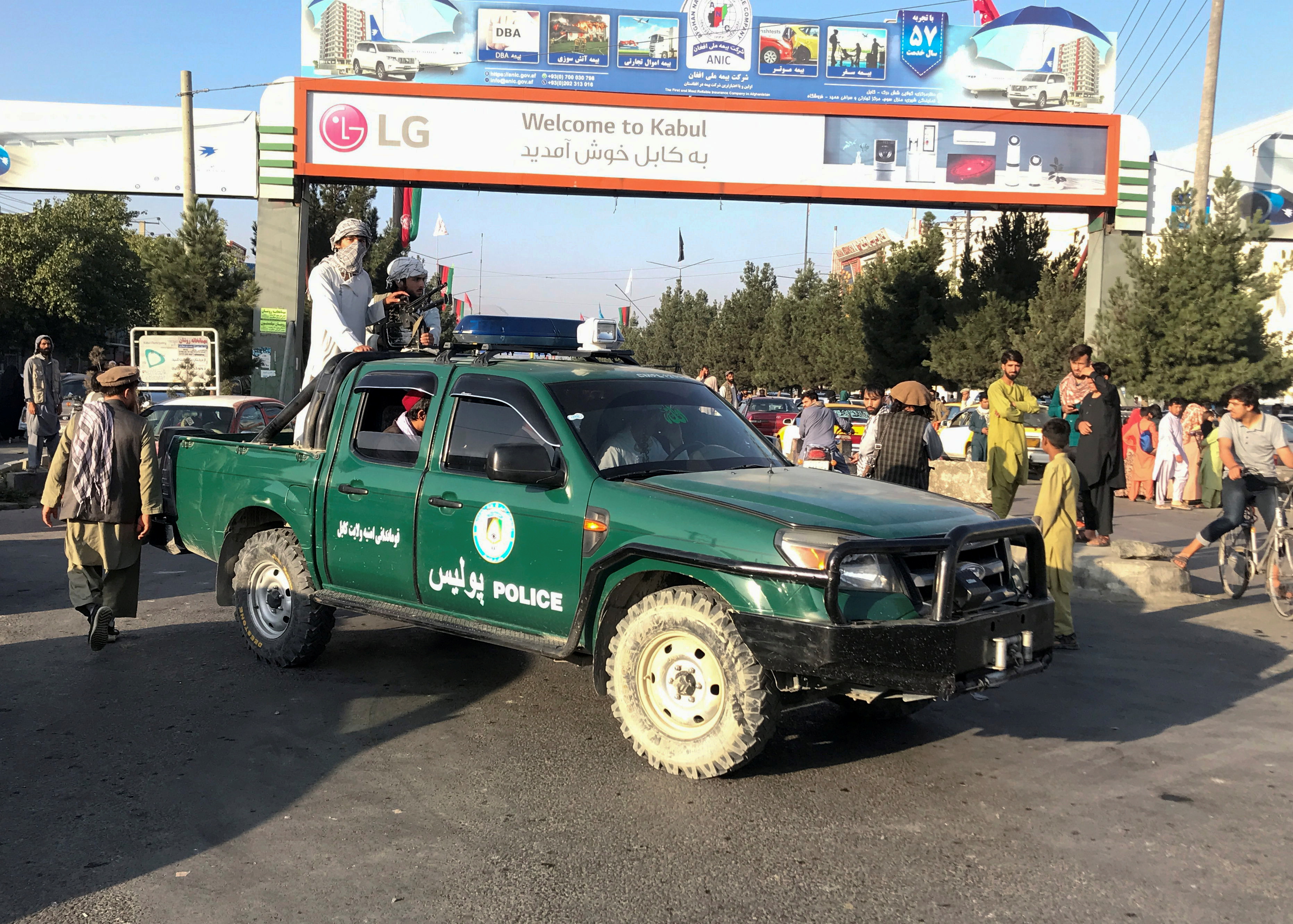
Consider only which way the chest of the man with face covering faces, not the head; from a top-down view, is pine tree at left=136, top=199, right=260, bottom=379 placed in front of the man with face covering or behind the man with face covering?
behind

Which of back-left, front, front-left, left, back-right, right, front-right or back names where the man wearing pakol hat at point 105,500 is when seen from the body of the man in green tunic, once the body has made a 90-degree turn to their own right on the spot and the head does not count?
front-left

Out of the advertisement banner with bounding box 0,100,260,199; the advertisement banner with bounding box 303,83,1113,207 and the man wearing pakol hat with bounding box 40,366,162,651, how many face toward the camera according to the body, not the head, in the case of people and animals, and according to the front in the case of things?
2

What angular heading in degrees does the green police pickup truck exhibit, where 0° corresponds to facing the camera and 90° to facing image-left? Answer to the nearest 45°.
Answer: approximately 315°

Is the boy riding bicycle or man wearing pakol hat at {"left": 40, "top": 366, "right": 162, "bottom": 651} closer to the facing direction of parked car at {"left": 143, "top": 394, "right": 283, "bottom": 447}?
the man wearing pakol hat

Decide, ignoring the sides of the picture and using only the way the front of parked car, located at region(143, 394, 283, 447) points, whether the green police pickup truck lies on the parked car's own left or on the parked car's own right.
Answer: on the parked car's own left

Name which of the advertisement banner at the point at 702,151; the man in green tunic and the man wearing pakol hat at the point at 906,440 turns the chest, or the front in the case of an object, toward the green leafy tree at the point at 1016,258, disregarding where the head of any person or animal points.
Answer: the man wearing pakol hat

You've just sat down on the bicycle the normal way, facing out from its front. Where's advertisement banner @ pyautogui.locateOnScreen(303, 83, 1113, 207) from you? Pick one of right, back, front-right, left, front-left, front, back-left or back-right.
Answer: back

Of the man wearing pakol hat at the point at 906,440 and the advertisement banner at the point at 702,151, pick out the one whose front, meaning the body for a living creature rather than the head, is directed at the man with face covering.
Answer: the advertisement banner

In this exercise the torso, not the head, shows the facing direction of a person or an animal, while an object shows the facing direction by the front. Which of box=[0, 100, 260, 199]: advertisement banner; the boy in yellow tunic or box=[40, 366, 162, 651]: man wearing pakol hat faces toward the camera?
the advertisement banner

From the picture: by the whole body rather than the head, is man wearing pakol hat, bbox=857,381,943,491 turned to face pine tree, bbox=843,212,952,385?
yes

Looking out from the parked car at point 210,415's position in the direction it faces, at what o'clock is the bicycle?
The bicycle is roughly at 9 o'clock from the parked car.

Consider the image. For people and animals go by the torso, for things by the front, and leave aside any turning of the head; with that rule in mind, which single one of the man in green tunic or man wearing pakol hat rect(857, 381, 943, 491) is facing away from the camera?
the man wearing pakol hat

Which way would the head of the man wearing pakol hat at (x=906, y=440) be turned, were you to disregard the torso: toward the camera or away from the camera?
away from the camera
